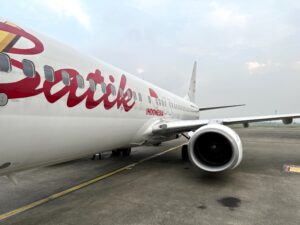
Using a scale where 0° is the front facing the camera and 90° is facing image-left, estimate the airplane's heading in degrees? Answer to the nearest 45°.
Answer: approximately 45°
